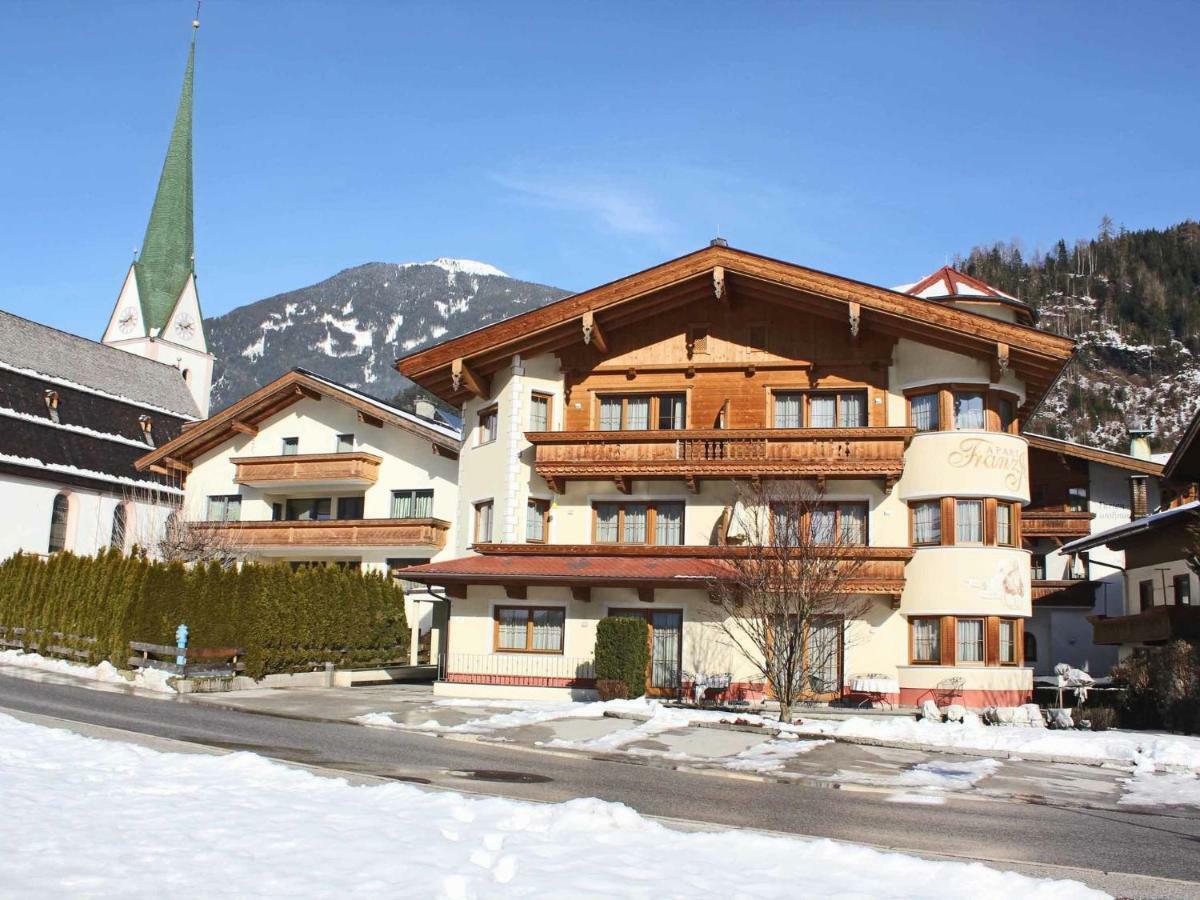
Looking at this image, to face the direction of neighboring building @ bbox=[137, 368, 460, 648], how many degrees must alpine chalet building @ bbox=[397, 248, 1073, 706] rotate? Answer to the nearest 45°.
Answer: approximately 135° to its right

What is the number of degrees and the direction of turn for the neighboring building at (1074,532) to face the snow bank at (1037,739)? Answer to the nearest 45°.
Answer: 0° — it already faces it

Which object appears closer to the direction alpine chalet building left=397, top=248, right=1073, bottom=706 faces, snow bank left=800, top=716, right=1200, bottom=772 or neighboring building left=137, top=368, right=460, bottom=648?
the snow bank

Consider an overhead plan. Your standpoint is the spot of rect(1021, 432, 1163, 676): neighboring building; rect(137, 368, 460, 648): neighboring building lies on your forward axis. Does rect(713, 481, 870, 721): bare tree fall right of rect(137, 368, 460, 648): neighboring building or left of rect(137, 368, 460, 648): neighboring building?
left

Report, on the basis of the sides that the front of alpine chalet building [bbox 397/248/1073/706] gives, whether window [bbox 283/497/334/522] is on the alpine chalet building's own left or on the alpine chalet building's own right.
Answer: on the alpine chalet building's own right
